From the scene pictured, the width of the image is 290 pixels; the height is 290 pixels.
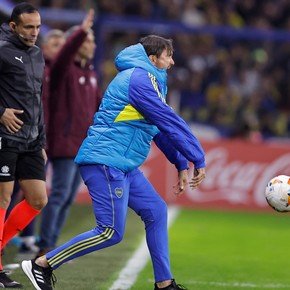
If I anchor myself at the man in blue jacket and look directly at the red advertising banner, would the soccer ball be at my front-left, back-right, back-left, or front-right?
front-right

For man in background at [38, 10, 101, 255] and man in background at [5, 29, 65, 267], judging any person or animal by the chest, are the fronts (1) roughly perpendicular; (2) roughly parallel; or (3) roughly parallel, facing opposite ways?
roughly parallel

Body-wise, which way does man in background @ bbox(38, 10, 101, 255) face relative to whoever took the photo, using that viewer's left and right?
facing the viewer and to the right of the viewer

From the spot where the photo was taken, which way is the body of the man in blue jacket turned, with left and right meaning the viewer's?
facing to the right of the viewer

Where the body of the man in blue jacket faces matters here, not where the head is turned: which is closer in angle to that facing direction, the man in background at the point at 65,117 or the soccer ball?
the soccer ball

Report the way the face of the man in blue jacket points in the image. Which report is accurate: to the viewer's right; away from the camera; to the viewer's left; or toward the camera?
to the viewer's right

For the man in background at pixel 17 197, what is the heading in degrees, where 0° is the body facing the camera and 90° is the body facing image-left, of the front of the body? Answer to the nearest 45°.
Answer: approximately 315°

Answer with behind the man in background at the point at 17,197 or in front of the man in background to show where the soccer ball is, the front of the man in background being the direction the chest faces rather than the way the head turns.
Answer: in front

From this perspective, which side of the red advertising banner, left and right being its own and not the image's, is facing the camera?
front

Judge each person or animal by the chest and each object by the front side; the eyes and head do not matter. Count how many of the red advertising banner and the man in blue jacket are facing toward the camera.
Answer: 1
